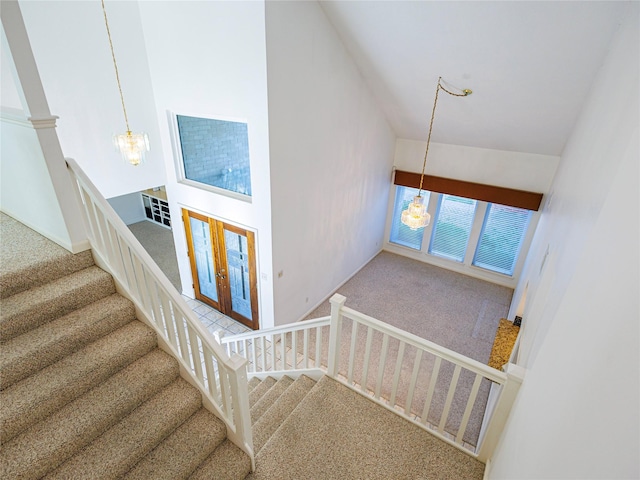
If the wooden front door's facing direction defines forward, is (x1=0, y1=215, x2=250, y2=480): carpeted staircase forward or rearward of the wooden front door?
forward

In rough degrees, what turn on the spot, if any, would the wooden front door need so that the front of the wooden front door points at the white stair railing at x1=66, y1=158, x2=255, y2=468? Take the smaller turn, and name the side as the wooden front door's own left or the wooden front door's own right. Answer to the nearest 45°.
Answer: approximately 45° to the wooden front door's own left

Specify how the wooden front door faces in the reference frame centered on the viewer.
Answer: facing the viewer and to the left of the viewer

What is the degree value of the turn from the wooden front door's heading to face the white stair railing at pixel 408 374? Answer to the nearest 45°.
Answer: approximately 90° to its left
